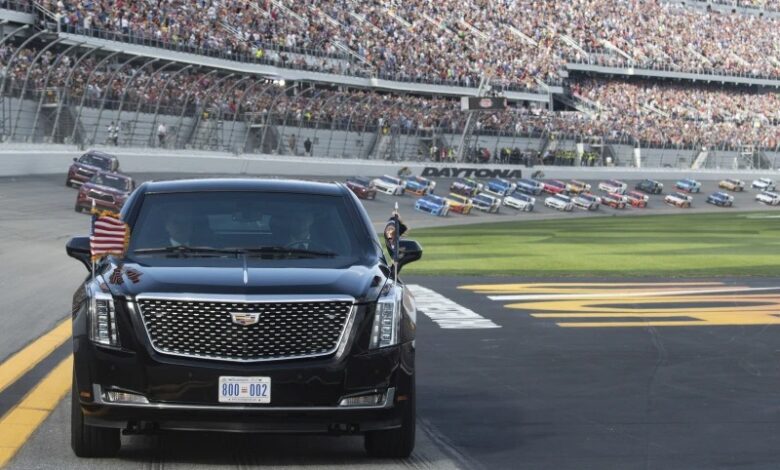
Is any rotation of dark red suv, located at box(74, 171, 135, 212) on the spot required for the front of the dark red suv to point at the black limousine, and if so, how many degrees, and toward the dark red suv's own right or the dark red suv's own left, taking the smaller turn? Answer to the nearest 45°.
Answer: approximately 45° to the dark red suv's own left

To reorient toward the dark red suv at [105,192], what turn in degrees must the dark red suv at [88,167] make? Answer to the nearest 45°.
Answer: approximately 45° to its left

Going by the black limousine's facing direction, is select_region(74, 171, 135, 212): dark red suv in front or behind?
behind

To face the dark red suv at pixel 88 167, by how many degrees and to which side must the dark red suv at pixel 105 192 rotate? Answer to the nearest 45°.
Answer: approximately 135° to its right

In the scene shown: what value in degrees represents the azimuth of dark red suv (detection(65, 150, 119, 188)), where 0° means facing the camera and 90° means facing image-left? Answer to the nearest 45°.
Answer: approximately 45°

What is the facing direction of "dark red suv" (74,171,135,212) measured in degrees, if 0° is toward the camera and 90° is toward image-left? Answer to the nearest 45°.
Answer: approximately 45°

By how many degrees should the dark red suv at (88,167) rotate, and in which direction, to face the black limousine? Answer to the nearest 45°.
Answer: approximately 45° to its left

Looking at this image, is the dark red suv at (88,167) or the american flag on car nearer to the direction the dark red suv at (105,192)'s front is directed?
the american flag on car
